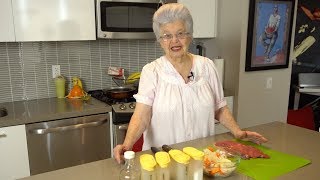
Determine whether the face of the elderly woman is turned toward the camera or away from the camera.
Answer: toward the camera

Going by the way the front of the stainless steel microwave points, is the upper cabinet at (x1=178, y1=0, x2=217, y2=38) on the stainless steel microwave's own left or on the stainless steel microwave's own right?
on the stainless steel microwave's own left

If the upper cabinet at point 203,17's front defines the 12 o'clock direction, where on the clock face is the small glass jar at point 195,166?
The small glass jar is roughly at 12 o'clock from the upper cabinet.

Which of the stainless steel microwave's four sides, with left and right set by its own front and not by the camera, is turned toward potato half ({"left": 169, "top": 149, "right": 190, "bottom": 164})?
front

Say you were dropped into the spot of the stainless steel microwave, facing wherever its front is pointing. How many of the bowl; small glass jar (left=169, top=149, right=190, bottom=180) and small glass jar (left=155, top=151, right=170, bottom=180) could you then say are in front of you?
3

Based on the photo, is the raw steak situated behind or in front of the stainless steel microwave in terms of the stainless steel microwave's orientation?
in front

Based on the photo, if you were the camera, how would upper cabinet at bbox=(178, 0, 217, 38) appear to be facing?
facing the viewer

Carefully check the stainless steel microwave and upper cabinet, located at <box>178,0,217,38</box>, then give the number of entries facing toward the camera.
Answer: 2

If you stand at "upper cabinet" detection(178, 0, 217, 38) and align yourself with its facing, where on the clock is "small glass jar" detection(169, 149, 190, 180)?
The small glass jar is roughly at 12 o'clock from the upper cabinet.

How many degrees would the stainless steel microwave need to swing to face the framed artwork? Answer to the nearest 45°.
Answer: approximately 90° to its left

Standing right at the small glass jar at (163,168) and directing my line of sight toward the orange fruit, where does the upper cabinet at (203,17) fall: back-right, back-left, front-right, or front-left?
front-right

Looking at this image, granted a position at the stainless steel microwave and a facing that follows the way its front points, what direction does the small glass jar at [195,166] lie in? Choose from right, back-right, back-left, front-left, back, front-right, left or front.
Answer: front

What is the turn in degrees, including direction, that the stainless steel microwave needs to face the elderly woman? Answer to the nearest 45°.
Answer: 0° — it already faces them

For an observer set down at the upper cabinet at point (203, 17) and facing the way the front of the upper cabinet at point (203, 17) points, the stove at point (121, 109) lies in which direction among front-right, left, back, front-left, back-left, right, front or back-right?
front-right

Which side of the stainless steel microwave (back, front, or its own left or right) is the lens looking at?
front

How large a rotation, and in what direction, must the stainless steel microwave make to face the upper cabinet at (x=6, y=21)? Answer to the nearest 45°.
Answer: approximately 90° to its right
